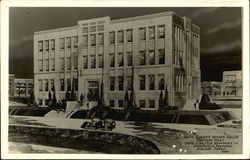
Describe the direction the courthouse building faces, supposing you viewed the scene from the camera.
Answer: facing the viewer and to the left of the viewer
